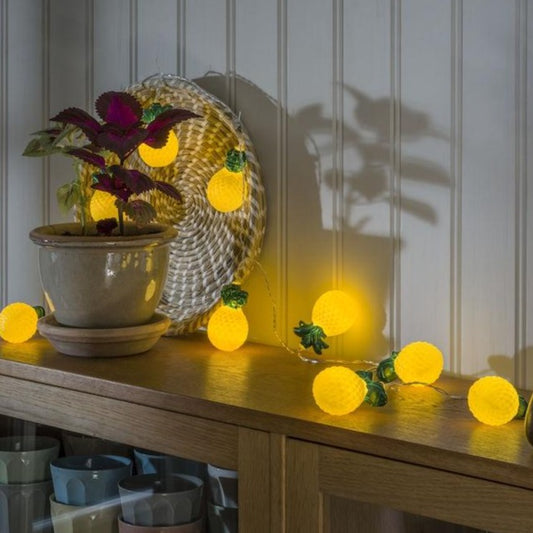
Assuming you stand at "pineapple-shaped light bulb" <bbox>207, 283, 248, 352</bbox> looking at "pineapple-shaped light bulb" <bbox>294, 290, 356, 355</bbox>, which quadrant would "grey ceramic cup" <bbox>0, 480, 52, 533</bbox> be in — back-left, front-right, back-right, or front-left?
back-right

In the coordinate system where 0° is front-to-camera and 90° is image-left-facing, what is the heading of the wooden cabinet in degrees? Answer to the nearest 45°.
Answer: approximately 45°
